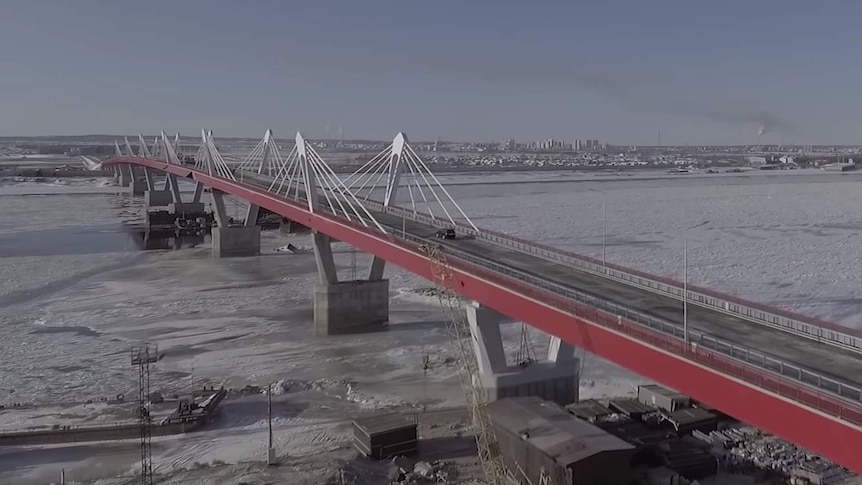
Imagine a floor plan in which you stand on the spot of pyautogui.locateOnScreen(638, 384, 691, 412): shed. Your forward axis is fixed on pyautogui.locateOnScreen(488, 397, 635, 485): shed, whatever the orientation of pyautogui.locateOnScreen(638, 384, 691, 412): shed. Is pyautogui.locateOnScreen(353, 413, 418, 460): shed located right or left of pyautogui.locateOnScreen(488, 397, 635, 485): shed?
right
